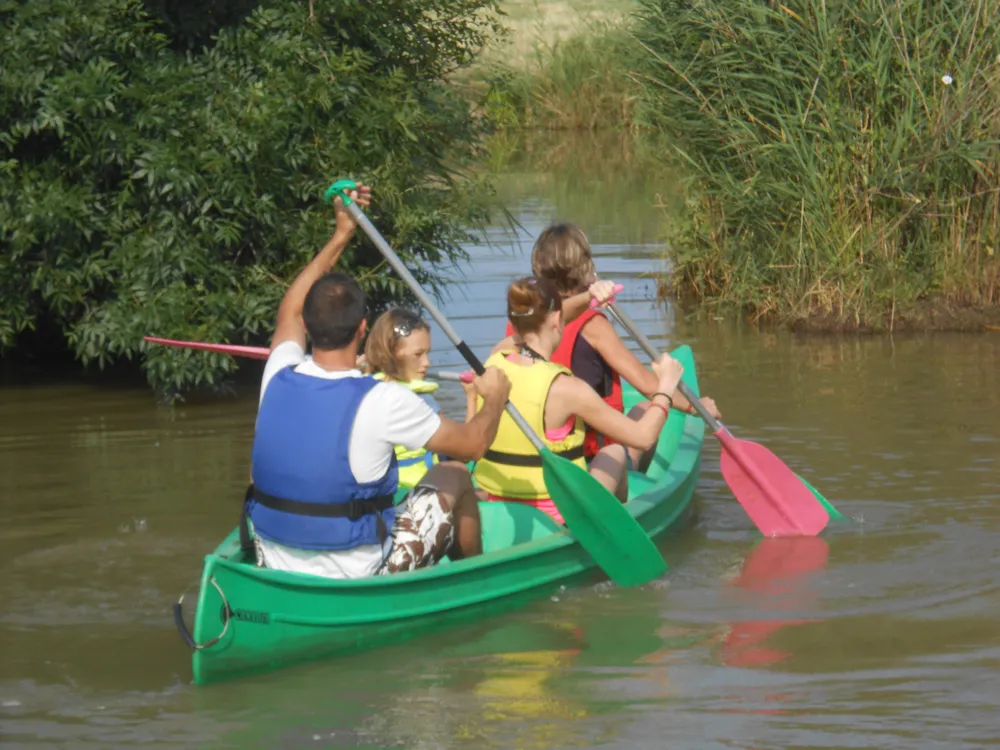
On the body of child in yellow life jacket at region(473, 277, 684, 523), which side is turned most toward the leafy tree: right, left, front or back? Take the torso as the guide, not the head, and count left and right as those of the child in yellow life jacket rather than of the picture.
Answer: left

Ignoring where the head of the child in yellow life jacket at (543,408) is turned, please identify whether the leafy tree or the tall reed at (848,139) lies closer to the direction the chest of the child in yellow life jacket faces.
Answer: the tall reed

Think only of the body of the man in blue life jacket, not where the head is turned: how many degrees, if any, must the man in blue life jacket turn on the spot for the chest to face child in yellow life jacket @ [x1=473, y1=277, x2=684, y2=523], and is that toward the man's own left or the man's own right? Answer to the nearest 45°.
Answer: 0° — they already face them

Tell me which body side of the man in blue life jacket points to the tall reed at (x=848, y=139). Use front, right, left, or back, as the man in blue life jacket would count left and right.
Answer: front

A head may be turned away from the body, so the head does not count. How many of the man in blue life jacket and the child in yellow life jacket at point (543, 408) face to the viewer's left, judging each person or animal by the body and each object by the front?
0

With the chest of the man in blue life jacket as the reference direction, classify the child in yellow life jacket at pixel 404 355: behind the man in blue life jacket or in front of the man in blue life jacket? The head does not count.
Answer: in front

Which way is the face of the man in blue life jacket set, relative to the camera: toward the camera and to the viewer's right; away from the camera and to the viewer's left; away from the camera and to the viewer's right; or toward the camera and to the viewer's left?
away from the camera and to the viewer's right

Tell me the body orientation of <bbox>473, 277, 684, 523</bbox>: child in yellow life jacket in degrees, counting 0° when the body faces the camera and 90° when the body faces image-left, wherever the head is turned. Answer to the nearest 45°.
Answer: approximately 225°

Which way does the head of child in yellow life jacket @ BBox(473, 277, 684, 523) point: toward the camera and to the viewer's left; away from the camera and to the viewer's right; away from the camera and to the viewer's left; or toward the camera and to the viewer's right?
away from the camera and to the viewer's right

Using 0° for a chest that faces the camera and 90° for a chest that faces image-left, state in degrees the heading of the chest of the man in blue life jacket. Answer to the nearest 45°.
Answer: approximately 225°

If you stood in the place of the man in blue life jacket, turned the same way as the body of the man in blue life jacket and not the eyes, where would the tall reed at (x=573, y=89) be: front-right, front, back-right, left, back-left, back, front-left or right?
front-left

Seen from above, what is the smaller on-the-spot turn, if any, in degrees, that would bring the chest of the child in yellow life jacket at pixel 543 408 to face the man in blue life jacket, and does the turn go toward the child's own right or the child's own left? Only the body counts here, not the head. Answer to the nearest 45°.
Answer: approximately 180°

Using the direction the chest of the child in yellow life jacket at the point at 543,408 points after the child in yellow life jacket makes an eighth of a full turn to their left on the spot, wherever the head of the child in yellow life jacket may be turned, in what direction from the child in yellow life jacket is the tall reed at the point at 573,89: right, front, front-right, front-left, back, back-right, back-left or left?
front
